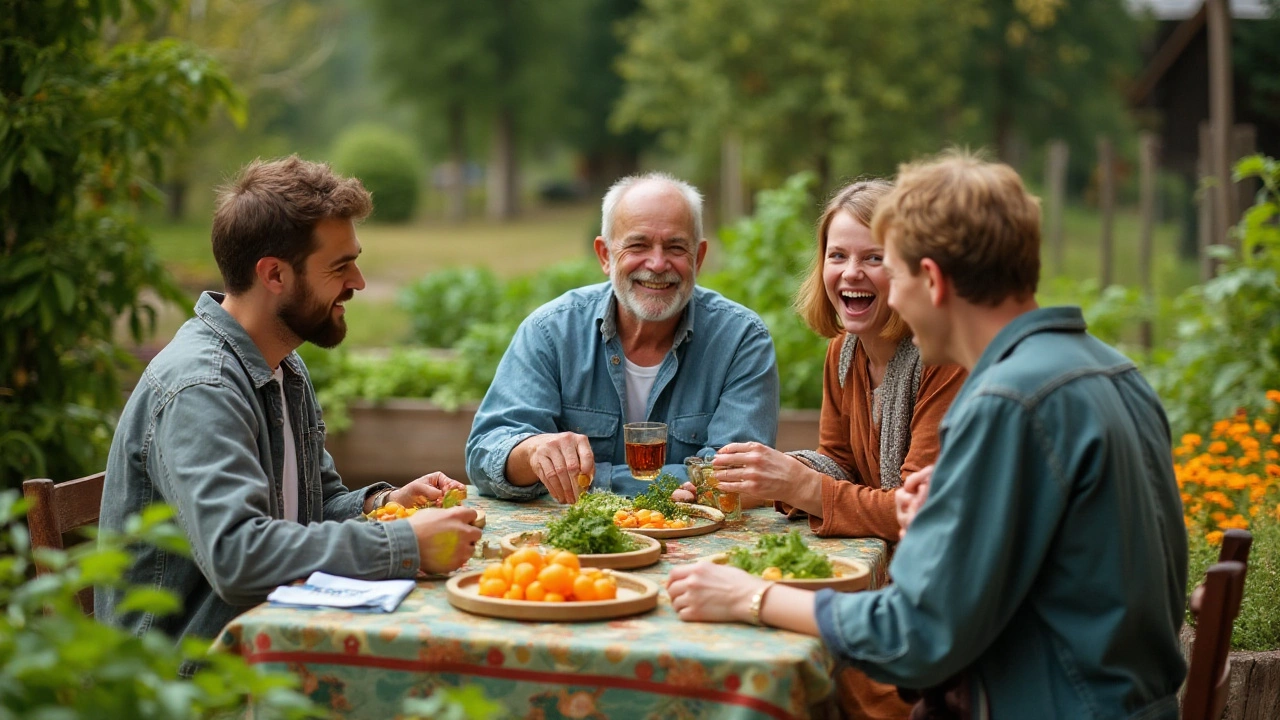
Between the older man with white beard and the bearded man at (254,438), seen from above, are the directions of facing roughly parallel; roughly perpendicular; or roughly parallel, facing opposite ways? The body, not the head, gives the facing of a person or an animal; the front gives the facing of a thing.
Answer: roughly perpendicular

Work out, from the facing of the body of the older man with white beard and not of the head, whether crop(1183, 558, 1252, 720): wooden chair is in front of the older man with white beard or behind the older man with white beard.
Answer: in front

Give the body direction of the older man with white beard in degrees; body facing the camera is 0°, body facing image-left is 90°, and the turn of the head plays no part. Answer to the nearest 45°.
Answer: approximately 0°

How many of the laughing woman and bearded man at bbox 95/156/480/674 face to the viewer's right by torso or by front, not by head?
1

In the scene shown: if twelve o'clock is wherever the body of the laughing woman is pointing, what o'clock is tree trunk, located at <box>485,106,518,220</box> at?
The tree trunk is roughly at 4 o'clock from the laughing woman.

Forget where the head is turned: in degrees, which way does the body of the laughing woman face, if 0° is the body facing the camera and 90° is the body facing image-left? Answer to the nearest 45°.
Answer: approximately 45°

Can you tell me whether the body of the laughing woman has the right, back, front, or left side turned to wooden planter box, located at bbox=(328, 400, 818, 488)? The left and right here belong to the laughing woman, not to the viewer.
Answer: right

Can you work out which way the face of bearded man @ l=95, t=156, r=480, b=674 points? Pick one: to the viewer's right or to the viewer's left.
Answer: to the viewer's right

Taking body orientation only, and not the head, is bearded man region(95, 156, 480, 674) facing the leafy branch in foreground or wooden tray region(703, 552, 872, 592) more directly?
the wooden tray

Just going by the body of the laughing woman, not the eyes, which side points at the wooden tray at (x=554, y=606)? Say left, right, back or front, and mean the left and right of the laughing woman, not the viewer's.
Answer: front

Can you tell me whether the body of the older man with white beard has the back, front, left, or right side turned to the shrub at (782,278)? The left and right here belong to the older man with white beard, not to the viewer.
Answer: back

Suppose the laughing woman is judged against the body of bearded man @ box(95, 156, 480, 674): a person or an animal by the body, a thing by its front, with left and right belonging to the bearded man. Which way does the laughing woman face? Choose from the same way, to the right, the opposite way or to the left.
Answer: the opposite way

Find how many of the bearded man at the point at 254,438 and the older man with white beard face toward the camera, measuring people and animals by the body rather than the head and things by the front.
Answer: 1

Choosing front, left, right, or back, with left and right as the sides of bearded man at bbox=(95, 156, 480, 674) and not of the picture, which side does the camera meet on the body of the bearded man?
right

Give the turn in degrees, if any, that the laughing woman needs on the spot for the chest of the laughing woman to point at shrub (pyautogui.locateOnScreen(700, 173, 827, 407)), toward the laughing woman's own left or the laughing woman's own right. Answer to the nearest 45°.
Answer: approximately 135° to the laughing woman's own right
